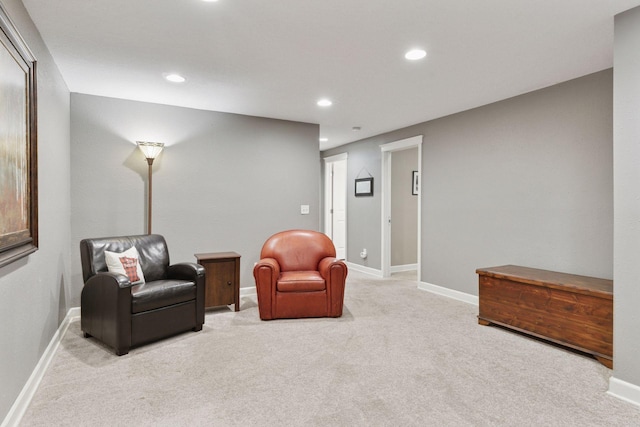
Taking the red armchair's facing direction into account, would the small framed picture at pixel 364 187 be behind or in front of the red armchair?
behind

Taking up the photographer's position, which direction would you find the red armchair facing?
facing the viewer

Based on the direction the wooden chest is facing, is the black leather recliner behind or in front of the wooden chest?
in front

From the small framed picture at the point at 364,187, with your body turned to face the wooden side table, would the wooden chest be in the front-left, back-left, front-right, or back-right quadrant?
front-left

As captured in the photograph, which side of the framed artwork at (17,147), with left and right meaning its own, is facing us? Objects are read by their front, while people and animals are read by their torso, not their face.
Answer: right

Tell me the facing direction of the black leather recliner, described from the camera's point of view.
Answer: facing the viewer and to the right of the viewer

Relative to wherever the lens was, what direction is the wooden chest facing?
facing the viewer and to the left of the viewer

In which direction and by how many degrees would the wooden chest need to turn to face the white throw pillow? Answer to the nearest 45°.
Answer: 0° — it already faces it

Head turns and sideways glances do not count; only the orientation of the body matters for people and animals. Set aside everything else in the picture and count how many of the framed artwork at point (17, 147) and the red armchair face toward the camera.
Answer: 1

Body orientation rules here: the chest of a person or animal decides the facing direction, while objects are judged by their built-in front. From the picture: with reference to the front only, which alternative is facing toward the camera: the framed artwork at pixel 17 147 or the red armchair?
the red armchair

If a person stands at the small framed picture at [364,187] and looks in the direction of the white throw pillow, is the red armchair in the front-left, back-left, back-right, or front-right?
front-left
